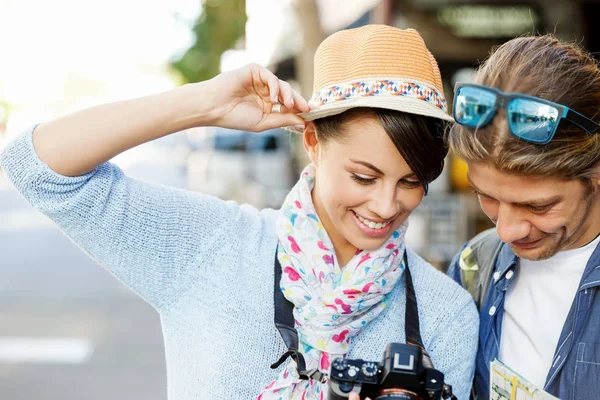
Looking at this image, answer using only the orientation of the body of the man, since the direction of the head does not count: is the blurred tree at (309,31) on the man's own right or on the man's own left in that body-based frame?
on the man's own right

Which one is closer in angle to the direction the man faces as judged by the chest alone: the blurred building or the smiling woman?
the smiling woman

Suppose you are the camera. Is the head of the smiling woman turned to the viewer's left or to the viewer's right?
to the viewer's right

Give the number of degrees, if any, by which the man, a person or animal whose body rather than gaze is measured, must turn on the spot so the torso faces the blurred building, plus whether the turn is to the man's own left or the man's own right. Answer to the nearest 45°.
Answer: approximately 135° to the man's own right

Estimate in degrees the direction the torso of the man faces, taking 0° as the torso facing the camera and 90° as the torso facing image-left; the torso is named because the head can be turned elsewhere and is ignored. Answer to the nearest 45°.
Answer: approximately 45°
